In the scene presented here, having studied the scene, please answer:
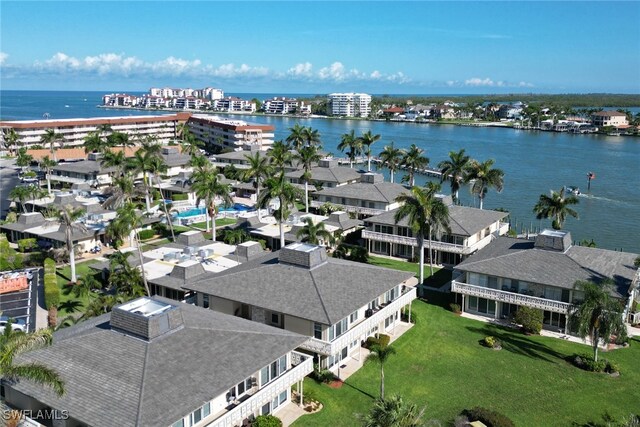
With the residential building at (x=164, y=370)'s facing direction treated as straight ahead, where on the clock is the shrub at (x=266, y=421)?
The shrub is roughly at 11 o'clock from the residential building.

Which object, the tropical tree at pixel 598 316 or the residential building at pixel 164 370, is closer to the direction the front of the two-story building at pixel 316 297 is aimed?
the tropical tree

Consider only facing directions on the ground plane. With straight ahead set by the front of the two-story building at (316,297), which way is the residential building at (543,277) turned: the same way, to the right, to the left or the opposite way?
to the right

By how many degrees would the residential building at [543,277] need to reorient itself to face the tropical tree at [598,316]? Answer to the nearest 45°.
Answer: approximately 45° to its left

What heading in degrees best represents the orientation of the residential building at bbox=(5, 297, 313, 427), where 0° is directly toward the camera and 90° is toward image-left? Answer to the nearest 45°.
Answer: approximately 315°

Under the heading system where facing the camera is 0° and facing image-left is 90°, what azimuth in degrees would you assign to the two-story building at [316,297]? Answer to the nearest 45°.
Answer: approximately 315°
